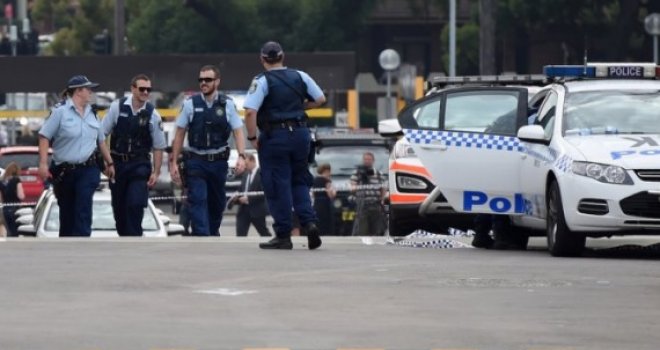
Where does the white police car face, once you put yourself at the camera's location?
facing the viewer and to the right of the viewer

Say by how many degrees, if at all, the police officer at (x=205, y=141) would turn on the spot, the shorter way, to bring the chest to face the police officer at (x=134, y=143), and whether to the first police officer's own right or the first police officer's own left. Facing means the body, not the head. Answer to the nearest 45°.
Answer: approximately 90° to the first police officer's own right

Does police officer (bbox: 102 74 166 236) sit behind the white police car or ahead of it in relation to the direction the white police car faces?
behind

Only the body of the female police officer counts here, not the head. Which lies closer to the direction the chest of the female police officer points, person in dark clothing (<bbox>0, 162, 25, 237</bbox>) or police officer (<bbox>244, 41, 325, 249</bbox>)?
the police officer

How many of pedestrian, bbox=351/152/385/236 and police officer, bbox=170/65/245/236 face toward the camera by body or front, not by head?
2

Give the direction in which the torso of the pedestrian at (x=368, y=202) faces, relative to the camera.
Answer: toward the camera

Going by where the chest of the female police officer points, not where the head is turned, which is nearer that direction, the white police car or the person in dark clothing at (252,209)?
the white police car

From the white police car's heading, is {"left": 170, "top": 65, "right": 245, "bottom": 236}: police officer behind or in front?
behind

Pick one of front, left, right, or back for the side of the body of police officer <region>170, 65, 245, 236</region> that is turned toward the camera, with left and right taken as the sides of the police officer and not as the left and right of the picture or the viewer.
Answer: front
